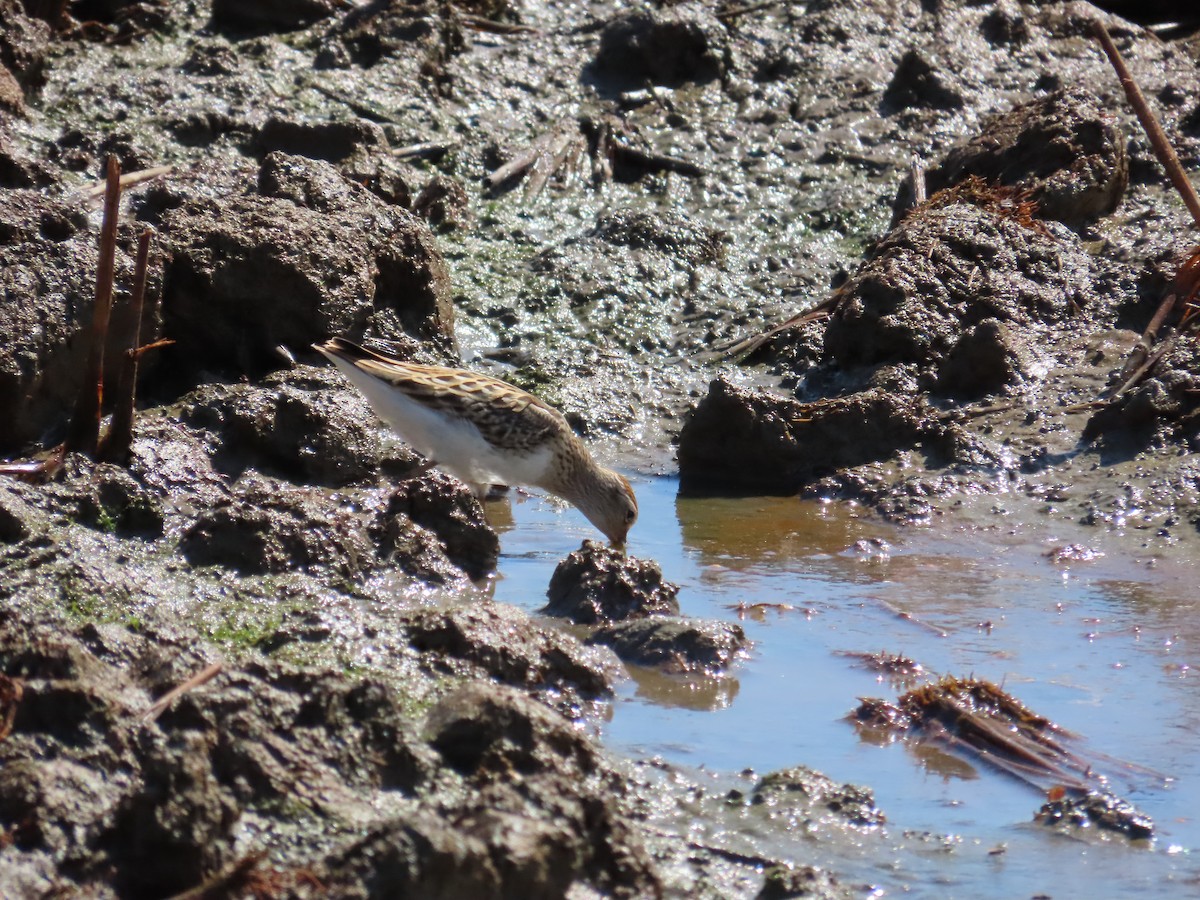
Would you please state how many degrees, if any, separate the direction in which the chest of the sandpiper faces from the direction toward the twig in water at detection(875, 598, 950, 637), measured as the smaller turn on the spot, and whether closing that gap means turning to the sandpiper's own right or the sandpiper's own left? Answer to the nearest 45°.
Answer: approximately 45° to the sandpiper's own right

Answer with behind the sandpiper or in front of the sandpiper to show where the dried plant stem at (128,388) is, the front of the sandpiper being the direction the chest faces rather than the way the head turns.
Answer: behind

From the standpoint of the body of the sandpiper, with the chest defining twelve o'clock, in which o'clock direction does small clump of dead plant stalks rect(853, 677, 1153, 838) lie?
The small clump of dead plant stalks is roughly at 2 o'clock from the sandpiper.

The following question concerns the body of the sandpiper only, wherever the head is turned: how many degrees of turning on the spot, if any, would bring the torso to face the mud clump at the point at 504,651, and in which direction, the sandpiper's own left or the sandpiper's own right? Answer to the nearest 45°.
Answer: approximately 90° to the sandpiper's own right

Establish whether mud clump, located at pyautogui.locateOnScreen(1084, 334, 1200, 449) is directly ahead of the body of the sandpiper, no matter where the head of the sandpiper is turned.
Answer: yes

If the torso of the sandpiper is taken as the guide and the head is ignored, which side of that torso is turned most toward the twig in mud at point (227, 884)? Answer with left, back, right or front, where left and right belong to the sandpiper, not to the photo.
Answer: right

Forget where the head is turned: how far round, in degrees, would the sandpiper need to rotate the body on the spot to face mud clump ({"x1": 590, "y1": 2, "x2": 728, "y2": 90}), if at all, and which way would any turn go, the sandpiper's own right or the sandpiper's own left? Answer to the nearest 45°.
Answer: approximately 90° to the sandpiper's own left

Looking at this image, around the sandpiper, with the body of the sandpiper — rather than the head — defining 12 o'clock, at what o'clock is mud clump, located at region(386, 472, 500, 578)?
The mud clump is roughly at 3 o'clock from the sandpiper.

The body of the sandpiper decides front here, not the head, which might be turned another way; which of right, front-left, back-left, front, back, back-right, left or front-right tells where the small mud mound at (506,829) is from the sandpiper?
right

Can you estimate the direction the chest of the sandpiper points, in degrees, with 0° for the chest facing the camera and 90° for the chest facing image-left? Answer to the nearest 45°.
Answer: approximately 270°

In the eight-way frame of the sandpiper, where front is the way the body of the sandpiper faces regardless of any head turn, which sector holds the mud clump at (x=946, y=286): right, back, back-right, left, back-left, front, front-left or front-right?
front-left

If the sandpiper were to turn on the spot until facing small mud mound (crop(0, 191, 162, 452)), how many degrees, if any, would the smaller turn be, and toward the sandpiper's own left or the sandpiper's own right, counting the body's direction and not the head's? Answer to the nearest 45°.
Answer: approximately 180°

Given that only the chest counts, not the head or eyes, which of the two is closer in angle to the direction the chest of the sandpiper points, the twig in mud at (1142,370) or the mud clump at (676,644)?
the twig in mud

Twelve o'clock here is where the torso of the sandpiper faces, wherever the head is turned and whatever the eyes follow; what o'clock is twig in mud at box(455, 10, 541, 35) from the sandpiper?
The twig in mud is roughly at 9 o'clock from the sandpiper.
